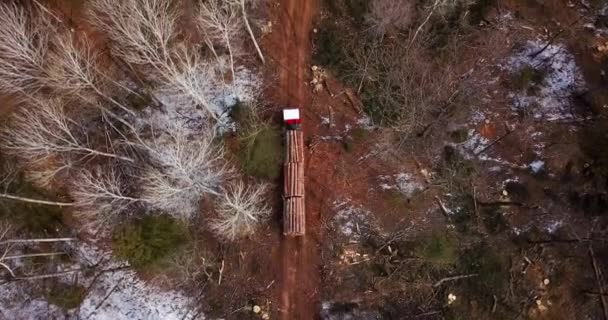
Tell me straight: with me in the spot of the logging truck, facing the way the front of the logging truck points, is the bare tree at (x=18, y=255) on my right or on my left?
on my left

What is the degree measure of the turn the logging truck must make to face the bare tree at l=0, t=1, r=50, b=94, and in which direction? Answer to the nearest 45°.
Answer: approximately 90° to its left

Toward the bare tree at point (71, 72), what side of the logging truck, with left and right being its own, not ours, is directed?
left

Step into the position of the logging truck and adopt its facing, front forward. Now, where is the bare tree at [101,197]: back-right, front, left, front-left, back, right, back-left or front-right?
left

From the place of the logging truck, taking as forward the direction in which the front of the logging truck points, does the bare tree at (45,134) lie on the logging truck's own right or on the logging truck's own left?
on the logging truck's own left

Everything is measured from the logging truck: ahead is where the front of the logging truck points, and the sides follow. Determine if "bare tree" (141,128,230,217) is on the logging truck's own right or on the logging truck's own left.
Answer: on the logging truck's own left

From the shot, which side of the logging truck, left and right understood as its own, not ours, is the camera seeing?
back

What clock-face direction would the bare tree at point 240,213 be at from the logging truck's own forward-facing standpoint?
The bare tree is roughly at 9 o'clock from the logging truck.
